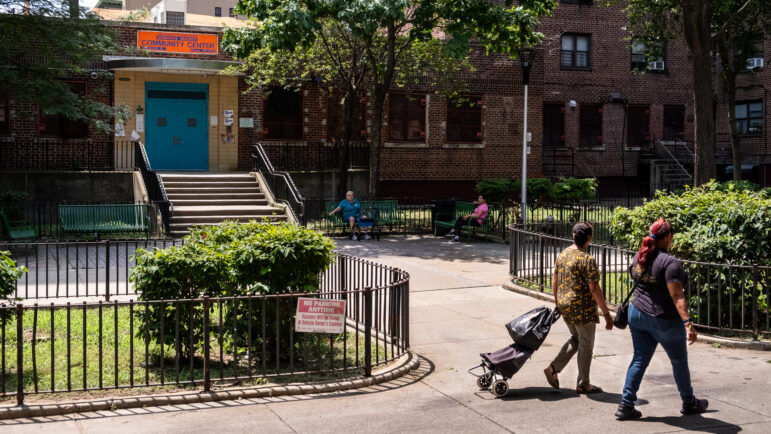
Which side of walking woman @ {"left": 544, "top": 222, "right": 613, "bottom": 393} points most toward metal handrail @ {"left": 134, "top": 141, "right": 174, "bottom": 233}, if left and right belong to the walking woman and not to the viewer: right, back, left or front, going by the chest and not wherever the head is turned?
left

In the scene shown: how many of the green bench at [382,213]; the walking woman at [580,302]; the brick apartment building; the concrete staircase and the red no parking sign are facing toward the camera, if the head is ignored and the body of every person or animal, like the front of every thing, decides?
4

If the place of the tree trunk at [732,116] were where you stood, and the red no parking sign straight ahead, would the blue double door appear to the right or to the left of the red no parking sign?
right

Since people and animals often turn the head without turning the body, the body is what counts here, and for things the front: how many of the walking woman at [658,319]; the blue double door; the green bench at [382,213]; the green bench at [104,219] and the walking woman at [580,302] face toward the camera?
3

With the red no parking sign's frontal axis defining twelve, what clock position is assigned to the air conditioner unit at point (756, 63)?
The air conditioner unit is roughly at 7 o'clock from the red no parking sign.

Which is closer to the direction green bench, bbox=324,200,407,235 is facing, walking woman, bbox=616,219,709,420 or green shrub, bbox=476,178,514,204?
the walking woman

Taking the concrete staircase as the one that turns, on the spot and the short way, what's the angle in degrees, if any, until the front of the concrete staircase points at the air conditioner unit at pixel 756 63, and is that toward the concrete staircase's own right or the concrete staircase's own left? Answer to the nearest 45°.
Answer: approximately 135° to the concrete staircase's own left

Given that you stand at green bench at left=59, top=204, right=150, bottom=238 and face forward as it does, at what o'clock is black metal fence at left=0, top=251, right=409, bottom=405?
The black metal fence is roughly at 12 o'clock from the green bench.

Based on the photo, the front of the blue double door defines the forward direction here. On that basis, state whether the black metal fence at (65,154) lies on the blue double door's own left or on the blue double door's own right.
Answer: on the blue double door's own right

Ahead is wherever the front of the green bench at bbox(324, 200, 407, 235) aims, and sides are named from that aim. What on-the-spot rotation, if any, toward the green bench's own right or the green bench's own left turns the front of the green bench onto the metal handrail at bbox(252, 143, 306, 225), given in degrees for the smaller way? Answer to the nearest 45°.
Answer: approximately 135° to the green bench's own right

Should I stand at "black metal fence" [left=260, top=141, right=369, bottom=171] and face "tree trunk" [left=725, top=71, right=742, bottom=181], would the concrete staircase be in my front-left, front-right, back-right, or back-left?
back-right

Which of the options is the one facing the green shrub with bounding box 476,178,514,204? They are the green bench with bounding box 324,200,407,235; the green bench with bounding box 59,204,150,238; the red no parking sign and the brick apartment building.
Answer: the brick apartment building
